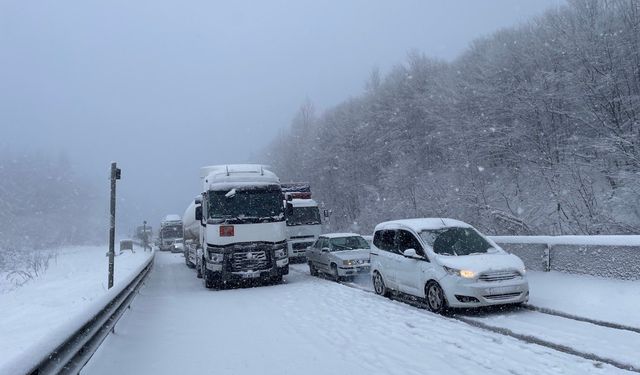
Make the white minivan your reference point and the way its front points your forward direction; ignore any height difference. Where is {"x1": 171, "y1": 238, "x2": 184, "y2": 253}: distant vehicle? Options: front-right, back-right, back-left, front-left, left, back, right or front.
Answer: back

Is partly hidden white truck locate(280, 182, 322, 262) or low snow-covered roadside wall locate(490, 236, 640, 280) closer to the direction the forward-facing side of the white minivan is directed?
the low snow-covered roadside wall

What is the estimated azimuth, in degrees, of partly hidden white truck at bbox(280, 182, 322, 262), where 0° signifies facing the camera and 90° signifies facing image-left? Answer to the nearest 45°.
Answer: approximately 0°

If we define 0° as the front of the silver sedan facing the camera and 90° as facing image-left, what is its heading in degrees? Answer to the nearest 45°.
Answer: approximately 315°

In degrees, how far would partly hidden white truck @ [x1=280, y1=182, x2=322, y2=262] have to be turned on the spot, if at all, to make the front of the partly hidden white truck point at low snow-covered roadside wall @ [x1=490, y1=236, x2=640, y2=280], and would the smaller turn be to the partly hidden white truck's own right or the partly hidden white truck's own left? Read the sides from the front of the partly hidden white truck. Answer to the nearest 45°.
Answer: approximately 45° to the partly hidden white truck's own left

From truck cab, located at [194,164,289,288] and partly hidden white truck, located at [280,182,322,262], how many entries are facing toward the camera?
2
